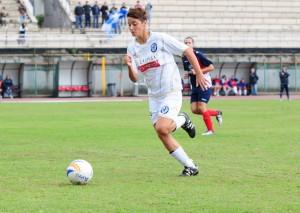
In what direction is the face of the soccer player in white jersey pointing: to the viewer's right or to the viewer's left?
to the viewer's left

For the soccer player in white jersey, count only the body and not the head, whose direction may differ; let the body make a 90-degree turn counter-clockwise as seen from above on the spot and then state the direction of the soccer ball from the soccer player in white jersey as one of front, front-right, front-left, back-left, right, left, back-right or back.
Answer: right

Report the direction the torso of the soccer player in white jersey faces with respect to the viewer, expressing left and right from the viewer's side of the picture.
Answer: facing the viewer and to the left of the viewer
